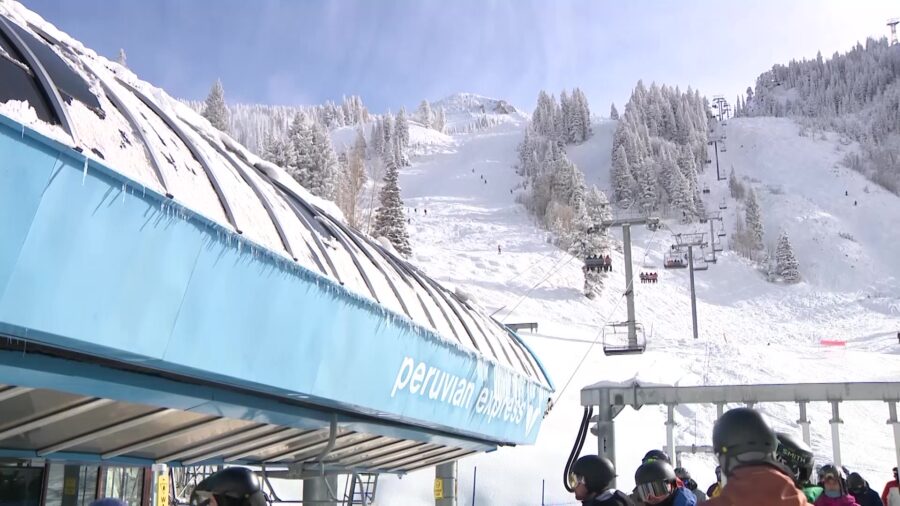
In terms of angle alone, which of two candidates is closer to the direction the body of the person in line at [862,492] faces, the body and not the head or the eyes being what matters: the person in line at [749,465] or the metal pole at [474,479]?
the metal pole

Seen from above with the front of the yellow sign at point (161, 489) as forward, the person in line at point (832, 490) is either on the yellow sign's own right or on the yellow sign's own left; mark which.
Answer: on the yellow sign's own left

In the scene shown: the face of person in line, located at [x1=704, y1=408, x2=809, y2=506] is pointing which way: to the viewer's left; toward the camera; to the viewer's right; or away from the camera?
away from the camera

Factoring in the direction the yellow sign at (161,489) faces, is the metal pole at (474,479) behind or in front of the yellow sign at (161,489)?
behind

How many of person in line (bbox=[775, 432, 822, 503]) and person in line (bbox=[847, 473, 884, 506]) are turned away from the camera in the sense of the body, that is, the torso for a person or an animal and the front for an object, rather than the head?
2

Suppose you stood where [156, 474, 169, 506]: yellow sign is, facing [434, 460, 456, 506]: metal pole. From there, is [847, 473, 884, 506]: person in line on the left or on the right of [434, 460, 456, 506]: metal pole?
right

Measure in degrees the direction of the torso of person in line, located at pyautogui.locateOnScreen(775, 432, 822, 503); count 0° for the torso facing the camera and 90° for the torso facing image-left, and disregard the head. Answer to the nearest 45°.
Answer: approximately 180°

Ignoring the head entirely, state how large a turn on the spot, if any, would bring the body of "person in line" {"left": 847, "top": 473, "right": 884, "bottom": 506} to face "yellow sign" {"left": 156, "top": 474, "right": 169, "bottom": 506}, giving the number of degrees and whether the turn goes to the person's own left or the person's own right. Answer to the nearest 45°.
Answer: approximately 135° to the person's own left
